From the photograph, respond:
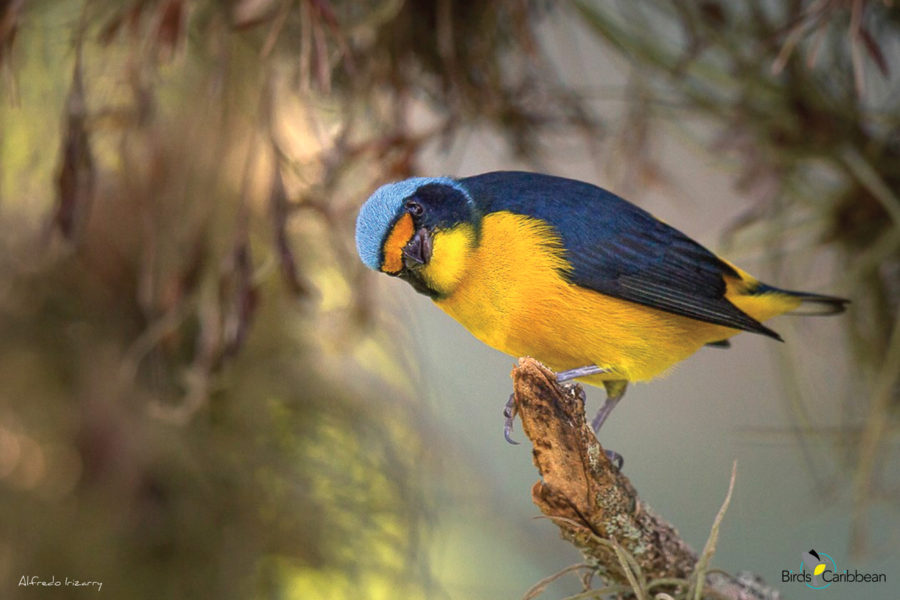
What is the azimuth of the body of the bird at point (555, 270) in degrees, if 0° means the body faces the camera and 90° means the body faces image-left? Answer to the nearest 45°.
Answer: approximately 90°
